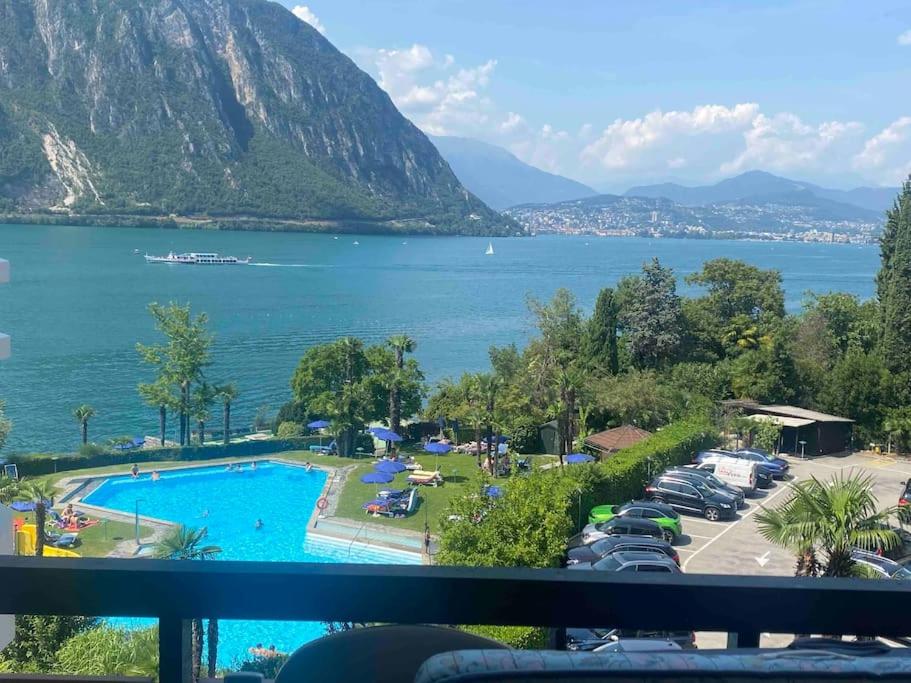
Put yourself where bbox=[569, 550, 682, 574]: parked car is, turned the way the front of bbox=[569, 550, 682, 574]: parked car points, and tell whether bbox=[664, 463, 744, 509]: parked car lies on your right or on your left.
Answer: on your right

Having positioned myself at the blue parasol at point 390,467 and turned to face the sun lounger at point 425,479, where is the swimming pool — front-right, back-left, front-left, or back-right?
back-right

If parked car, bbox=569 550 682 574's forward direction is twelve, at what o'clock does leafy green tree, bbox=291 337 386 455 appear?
The leafy green tree is roughly at 2 o'clock from the parked car.

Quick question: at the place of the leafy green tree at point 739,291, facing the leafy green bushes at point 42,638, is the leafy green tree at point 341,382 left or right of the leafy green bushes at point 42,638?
right

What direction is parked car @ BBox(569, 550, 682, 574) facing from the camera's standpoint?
to the viewer's left

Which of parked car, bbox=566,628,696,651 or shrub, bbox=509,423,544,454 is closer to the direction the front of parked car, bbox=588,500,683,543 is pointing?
the shrub

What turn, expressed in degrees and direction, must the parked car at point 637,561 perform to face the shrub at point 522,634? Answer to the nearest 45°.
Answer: approximately 90° to its left

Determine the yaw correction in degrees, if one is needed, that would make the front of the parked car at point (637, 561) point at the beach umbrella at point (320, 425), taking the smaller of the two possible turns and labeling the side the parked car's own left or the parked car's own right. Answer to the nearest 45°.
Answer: approximately 45° to the parked car's own right
